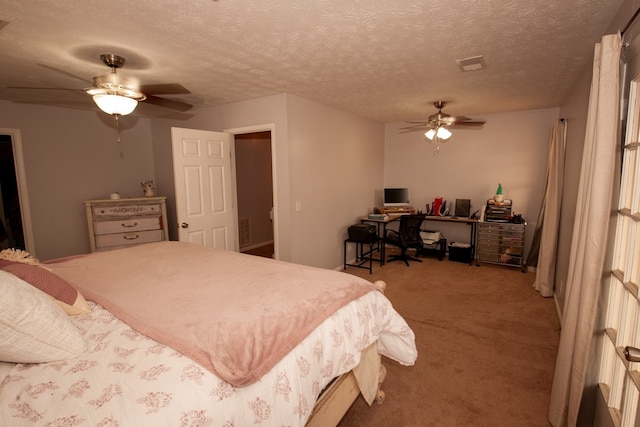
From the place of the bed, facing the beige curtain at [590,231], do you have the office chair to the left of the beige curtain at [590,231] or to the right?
left

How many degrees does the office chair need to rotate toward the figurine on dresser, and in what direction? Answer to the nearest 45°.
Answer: approximately 45° to its left

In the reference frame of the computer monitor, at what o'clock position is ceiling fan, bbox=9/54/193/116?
The ceiling fan is roughly at 1 o'clock from the computer monitor.

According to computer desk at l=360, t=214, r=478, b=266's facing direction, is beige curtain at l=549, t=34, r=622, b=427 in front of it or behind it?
in front

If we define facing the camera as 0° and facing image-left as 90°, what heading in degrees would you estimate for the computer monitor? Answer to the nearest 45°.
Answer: approximately 0°

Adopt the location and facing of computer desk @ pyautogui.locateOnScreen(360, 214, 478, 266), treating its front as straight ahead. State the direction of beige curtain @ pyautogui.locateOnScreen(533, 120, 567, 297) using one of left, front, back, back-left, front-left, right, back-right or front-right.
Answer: front-left

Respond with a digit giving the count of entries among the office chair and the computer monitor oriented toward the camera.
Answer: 1

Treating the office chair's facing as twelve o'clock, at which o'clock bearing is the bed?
The bed is roughly at 8 o'clock from the office chair.

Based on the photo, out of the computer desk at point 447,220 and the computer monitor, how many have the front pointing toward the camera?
2

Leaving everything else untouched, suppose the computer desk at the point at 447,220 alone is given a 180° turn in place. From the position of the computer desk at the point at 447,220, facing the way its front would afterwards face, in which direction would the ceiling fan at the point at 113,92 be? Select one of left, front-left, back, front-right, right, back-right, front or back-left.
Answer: back-left

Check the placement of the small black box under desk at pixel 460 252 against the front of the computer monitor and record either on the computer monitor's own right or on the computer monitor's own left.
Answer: on the computer monitor's own left

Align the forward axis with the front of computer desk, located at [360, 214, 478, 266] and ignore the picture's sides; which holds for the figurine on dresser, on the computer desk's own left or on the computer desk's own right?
on the computer desk's own right

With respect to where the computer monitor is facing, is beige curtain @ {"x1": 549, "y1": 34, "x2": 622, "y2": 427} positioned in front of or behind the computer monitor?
in front

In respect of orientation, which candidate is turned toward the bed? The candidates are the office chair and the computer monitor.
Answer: the computer monitor
